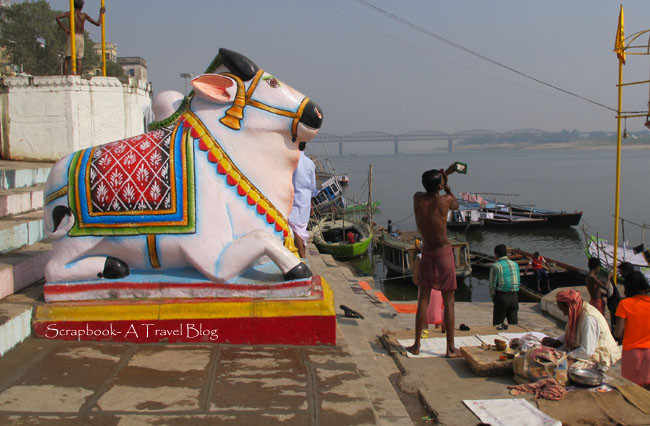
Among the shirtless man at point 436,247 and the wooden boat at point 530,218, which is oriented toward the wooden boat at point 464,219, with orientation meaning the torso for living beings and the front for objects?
the shirtless man

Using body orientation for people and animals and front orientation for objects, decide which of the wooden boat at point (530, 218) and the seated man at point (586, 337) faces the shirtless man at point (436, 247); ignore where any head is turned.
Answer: the seated man

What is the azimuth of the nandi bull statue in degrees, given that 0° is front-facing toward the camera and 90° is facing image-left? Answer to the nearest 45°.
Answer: approximately 270°

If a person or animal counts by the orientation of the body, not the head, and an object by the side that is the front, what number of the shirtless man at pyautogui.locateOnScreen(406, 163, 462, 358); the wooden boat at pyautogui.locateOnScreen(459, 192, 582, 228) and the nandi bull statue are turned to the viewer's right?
2

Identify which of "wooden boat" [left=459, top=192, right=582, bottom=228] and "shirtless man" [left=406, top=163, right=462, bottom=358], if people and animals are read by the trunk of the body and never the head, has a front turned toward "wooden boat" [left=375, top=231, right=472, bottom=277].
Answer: the shirtless man

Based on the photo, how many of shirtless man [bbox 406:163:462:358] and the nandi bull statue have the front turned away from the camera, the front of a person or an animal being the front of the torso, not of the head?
1

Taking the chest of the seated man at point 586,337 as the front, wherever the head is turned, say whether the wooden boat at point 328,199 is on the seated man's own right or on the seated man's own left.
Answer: on the seated man's own right

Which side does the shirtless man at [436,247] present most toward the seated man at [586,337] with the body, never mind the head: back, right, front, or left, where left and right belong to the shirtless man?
right

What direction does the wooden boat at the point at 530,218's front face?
to the viewer's right

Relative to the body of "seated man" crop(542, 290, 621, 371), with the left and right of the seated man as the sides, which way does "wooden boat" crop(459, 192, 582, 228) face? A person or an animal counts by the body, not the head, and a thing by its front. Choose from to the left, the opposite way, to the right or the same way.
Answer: the opposite way

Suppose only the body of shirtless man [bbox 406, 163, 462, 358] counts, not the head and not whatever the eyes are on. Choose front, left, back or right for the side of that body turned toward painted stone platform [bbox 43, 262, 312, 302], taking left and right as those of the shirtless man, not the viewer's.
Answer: left

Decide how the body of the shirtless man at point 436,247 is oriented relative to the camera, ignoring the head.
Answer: away from the camera

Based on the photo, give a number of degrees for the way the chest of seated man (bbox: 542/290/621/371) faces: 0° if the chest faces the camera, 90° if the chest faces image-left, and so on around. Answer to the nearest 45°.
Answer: approximately 90°
